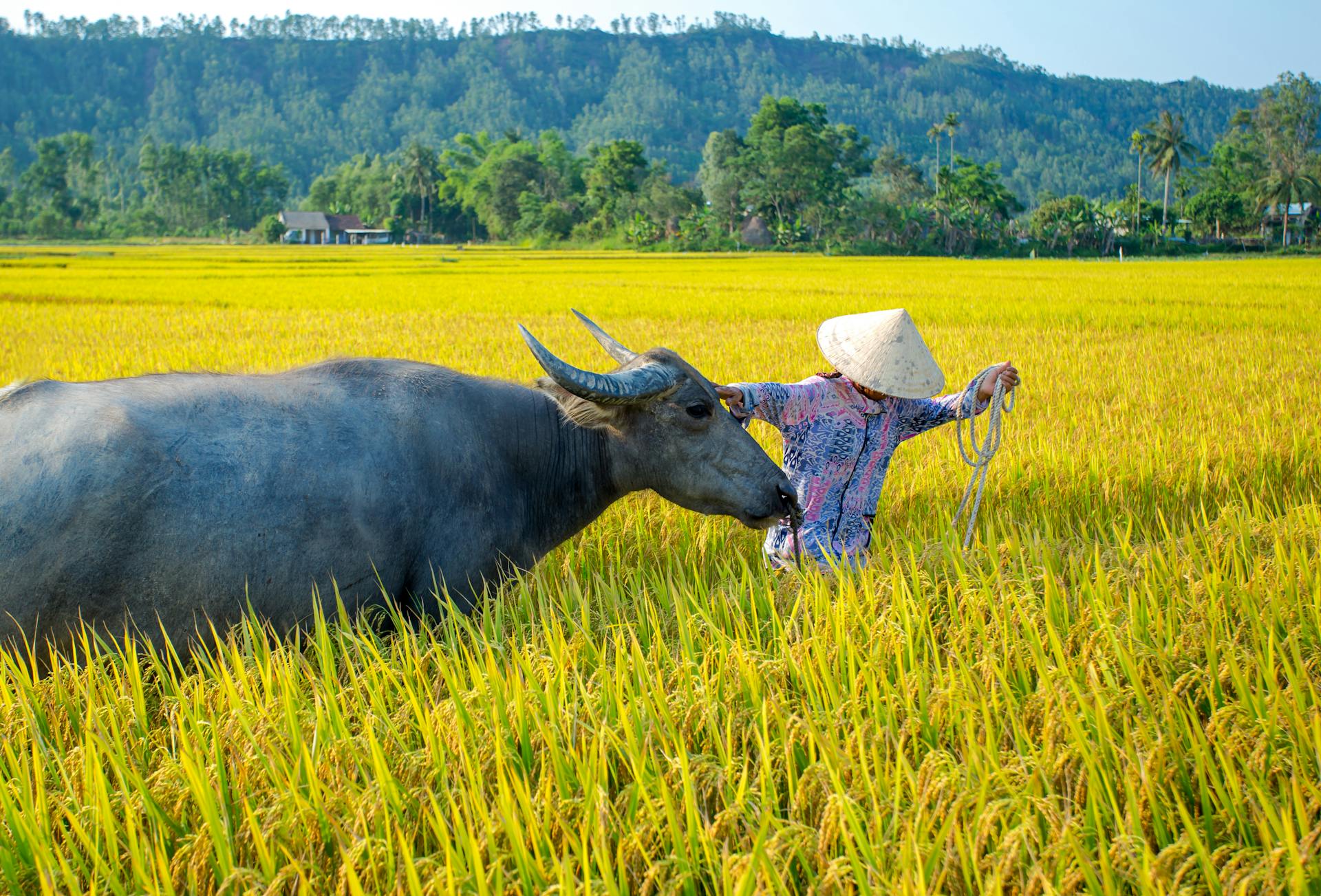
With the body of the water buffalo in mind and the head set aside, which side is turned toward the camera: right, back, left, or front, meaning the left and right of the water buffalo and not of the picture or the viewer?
right
